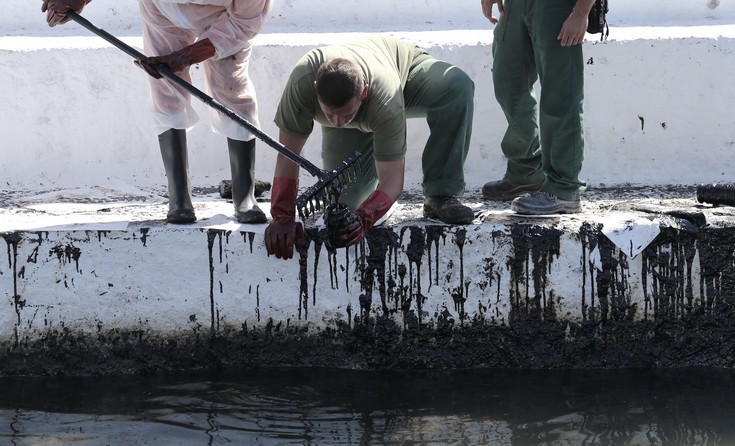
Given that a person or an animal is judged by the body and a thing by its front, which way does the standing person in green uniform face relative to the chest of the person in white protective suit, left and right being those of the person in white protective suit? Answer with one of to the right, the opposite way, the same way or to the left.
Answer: to the right

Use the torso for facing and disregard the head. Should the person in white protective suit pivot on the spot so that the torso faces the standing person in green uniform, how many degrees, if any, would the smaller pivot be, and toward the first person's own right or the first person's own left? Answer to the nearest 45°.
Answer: approximately 90° to the first person's own left

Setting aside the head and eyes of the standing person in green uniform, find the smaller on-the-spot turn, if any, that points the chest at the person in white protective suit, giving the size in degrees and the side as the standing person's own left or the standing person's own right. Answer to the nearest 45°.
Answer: approximately 45° to the standing person's own right

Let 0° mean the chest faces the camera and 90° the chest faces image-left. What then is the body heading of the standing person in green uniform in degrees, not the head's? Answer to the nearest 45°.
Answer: approximately 45°

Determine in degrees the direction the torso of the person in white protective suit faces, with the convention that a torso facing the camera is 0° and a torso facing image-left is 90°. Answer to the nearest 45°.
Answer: approximately 0°
